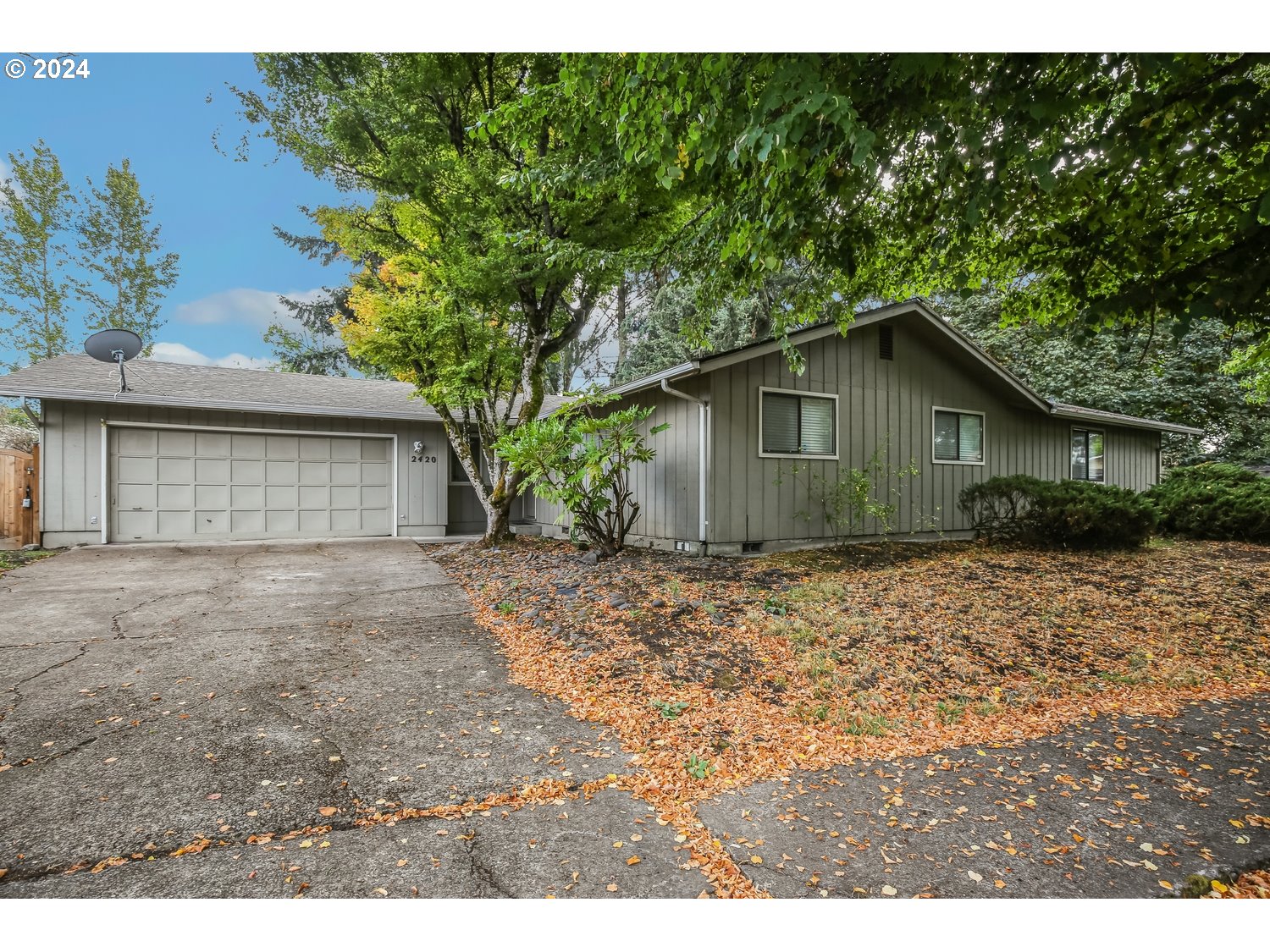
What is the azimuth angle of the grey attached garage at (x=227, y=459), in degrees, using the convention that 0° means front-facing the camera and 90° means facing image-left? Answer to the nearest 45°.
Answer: approximately 0°

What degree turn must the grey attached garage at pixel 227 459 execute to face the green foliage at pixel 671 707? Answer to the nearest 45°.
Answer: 0° — it already faces it

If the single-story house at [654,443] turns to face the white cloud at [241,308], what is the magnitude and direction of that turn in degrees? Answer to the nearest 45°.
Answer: approximately 135° to its right

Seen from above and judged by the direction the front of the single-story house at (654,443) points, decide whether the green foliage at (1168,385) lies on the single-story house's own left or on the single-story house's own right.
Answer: on the single-story house's own left

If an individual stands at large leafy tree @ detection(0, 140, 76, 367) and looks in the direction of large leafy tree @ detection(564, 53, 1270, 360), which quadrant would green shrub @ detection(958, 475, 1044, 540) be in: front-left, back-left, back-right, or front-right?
front-left

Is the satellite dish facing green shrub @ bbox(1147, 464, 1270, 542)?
no

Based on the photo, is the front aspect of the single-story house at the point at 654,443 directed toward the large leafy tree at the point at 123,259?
no

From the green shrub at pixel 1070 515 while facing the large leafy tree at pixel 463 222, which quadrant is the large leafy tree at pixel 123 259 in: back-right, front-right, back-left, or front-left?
front-right

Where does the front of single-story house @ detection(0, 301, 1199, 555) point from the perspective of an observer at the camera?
facing the viewer

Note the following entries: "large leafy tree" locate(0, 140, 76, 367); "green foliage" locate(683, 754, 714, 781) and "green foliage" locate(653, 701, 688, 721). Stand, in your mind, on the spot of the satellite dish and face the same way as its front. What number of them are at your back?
2

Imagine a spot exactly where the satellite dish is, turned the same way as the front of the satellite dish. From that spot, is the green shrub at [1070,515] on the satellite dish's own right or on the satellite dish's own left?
on the satellite dish's own right
